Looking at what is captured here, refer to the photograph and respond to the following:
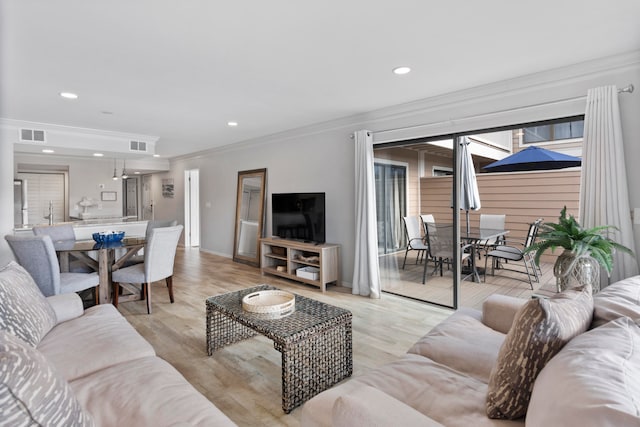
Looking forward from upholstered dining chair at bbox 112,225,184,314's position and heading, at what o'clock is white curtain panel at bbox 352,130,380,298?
The white curtain panel is roughly at 5 o'clock from the upholstered dining chair.

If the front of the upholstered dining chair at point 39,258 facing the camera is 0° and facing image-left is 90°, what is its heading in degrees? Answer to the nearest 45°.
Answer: approximately 225°

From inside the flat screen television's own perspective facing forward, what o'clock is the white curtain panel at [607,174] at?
The white curtain panel is roughly at 9 o'clock from the flat screen television.

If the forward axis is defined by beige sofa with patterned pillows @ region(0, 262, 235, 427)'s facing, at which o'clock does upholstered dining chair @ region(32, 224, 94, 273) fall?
The upholstered dining chair is roughly at 9 o'clock from the beige sofa with patterned pillows.

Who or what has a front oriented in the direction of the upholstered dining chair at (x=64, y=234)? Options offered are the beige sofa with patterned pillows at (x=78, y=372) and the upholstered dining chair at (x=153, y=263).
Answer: the upholstered dining chair at (x=153, y=263)

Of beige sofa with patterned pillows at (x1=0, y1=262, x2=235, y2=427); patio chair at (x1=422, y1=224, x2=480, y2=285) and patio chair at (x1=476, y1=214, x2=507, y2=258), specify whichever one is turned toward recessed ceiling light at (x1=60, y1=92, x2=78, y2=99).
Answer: patio chair at (x1=476, y1=214, x2=507, y2=258)

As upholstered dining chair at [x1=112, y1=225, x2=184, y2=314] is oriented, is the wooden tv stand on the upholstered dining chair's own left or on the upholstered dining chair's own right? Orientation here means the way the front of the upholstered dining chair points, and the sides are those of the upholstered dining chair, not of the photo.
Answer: on the upholstered dining chair's own right

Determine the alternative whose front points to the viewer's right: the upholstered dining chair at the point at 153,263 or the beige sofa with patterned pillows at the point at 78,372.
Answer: the beige sofa with patterned pillows

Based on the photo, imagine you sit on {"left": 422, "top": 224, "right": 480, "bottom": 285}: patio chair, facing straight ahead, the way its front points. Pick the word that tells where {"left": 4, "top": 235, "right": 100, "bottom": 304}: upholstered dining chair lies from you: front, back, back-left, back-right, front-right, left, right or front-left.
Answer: back

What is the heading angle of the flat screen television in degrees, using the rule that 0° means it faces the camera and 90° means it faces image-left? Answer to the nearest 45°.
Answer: approximately 45°

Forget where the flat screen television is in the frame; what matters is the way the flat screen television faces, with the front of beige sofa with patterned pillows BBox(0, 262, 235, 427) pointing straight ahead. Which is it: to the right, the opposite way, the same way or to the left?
the opposite way

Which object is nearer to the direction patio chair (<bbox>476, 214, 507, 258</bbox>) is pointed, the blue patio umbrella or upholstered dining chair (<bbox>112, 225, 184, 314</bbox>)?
the upholstered dining chair

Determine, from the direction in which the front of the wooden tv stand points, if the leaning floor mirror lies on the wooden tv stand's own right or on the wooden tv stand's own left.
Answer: on the wooden tv stand's own right

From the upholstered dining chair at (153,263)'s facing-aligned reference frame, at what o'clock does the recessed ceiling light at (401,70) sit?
The recessed ceiling light is roughly at 6 o'clock from the upholstered dining chair.

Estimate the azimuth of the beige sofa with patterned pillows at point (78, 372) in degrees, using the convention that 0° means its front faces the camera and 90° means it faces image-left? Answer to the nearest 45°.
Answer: approximately 270°

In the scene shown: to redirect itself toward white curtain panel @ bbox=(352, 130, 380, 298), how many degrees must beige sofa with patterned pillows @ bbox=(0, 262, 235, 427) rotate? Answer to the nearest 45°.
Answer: approximately 45° to its left
